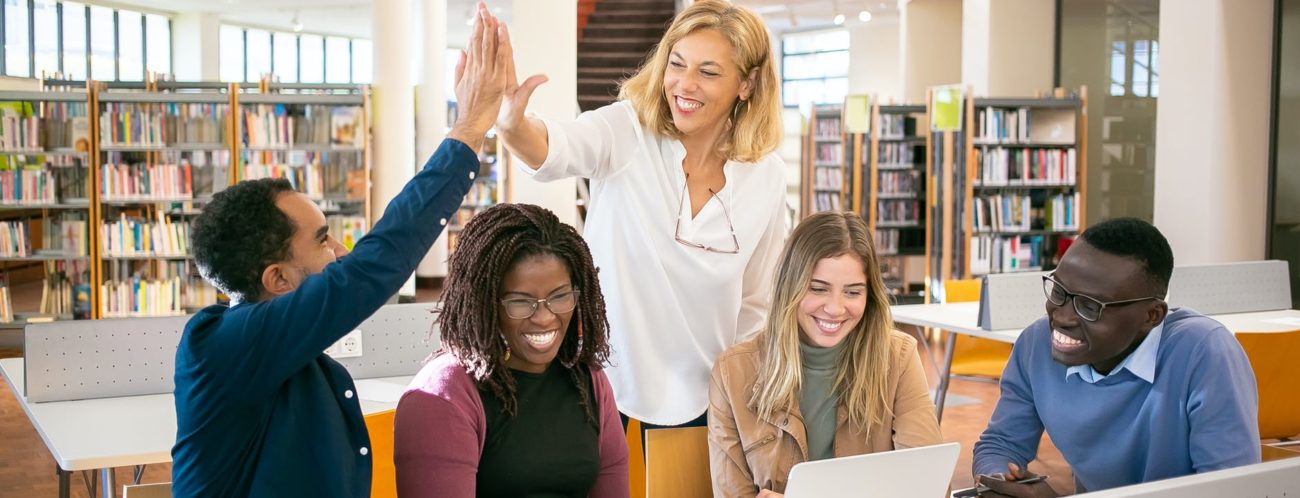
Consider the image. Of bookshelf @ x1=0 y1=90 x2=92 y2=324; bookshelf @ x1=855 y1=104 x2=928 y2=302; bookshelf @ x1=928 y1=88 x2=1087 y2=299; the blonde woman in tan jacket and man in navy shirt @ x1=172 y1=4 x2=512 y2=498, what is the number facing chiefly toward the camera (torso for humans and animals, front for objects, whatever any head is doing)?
4

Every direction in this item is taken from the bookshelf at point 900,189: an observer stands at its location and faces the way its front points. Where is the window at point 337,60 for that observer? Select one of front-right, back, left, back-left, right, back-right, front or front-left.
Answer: back-right

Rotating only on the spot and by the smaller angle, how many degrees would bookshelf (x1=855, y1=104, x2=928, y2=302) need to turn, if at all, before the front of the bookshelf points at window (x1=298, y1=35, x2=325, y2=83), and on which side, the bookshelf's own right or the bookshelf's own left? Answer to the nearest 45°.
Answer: approximately 135° to the bookshelf's own right

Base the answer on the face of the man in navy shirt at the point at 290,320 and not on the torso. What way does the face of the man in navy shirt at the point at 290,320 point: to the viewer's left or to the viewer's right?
to the viewer's right

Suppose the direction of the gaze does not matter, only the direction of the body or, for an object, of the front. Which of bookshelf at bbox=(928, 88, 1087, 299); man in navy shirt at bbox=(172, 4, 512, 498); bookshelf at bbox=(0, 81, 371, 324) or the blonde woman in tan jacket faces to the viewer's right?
the man in navy shirt

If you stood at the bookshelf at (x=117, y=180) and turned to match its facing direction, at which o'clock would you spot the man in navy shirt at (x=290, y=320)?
The man in navy shirt is roughly at 12 o'clock from the bookshelf.

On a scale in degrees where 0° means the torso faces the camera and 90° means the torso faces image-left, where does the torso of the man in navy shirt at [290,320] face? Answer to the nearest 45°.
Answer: approximately 270°

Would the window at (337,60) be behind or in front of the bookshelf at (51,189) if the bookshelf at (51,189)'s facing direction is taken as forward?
behind

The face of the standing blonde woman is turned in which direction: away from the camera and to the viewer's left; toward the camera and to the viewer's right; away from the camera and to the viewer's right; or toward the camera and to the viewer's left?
toward the camera and to the viewer's left
